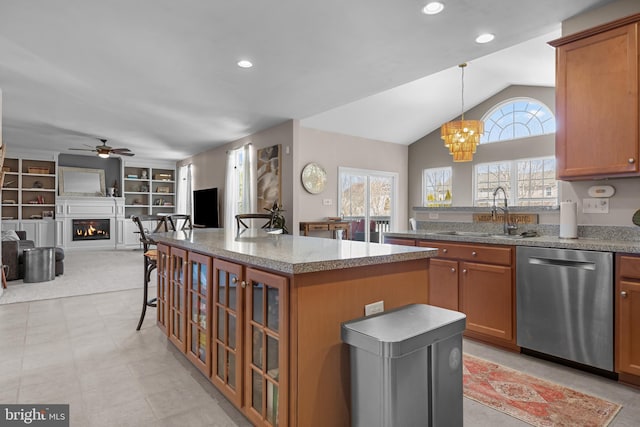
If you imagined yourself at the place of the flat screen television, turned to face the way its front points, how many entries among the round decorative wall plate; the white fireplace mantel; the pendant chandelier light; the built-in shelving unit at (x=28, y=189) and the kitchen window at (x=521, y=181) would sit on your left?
3

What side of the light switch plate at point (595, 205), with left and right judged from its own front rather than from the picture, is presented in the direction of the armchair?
right

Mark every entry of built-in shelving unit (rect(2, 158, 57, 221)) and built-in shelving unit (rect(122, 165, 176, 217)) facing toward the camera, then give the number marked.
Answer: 2

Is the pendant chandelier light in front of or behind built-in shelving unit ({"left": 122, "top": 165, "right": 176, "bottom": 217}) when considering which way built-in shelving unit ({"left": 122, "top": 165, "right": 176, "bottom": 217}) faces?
in front

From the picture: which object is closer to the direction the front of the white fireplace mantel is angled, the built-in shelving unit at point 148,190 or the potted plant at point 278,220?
the potted plant

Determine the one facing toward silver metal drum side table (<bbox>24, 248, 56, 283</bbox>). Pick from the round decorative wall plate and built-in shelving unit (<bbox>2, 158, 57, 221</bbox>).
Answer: the built-in shelving unit

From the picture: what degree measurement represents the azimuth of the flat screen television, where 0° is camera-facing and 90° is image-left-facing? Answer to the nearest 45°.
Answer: approximately 45°

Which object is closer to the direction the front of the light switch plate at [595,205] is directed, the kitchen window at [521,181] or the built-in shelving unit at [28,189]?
the built-in shelving unit

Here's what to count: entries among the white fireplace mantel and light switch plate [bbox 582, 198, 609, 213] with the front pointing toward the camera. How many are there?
2

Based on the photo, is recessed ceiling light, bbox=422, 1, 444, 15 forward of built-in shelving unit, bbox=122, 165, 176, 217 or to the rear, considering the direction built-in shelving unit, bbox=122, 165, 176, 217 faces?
forward

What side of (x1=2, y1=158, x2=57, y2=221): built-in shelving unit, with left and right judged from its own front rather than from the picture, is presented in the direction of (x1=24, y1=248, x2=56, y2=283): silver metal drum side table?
front

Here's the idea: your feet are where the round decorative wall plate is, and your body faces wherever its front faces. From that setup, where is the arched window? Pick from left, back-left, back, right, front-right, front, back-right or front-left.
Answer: front-left

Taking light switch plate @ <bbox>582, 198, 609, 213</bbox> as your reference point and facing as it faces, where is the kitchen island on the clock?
The kitchen island is roughly at 1 o'clock from the light switch plate.

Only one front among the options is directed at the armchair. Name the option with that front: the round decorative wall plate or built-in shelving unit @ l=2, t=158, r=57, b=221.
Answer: the built-in shelving unit
